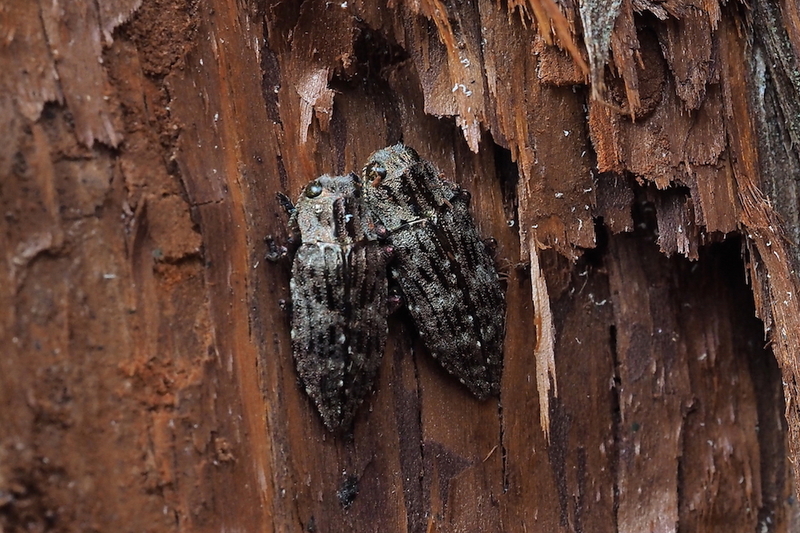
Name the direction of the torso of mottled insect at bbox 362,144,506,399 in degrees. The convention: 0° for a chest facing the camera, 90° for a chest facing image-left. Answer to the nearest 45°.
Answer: approximately 135°

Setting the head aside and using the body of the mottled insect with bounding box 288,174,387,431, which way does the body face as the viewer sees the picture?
away from the camera

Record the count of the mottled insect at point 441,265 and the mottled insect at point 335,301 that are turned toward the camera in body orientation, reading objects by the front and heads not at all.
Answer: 0
